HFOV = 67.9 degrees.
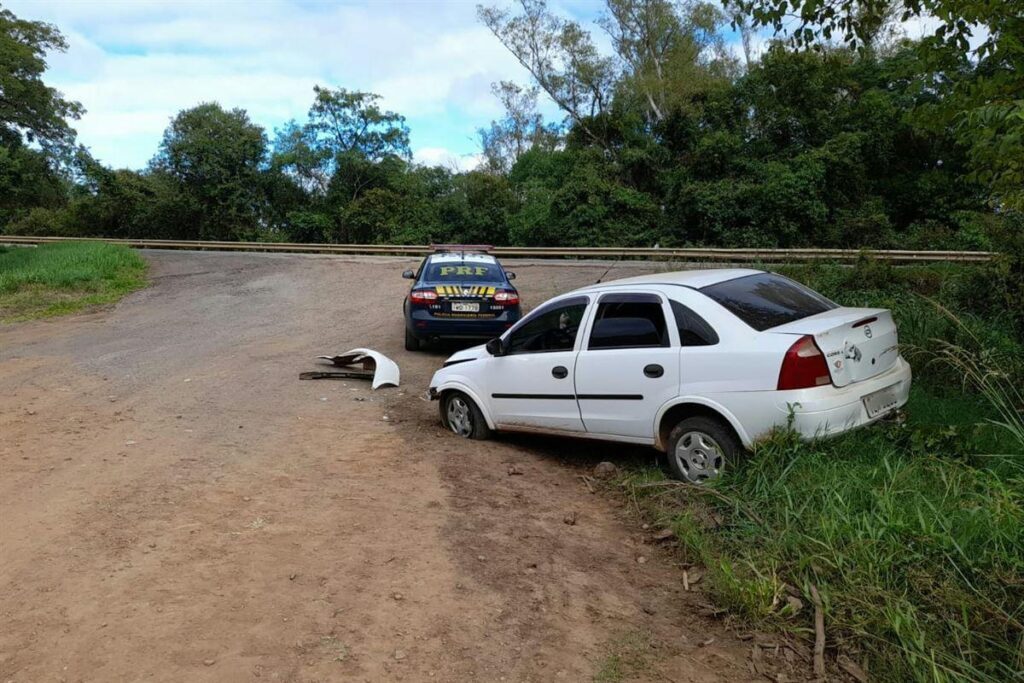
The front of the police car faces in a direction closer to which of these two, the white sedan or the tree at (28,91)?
the tree

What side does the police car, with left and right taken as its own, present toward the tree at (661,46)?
front

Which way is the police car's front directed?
away from the camera

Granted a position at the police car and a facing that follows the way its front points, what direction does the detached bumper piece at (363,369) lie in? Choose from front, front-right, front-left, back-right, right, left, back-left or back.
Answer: back-left

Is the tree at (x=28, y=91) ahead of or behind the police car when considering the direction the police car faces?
ahead

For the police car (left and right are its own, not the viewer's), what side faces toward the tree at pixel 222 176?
front
